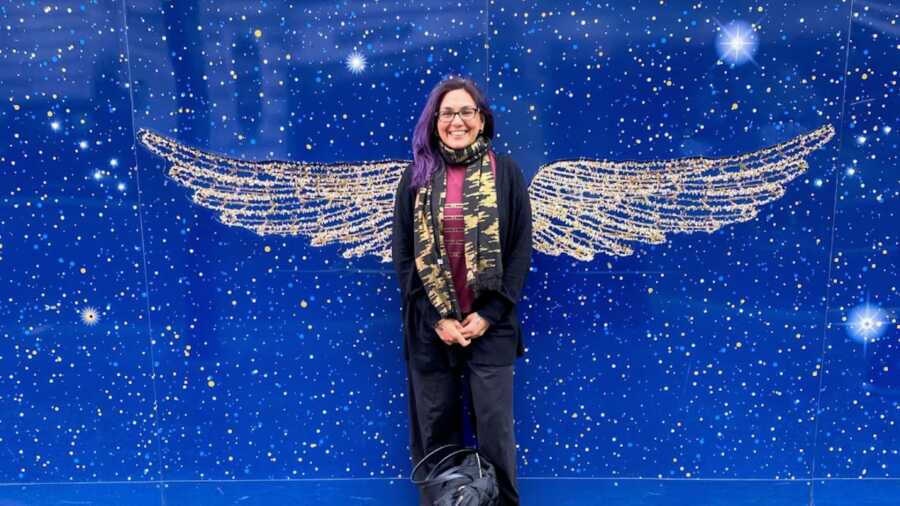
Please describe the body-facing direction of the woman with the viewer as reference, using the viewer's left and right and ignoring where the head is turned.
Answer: facing the viewer
